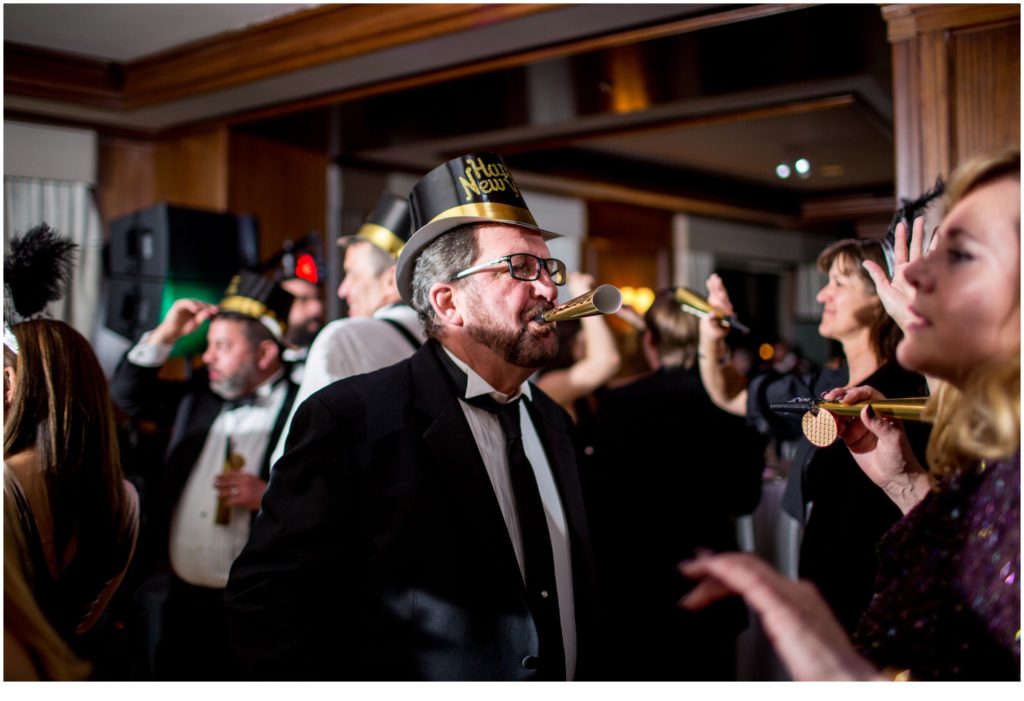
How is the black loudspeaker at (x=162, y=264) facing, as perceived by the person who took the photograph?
facing the viewer and to the right of the viewer

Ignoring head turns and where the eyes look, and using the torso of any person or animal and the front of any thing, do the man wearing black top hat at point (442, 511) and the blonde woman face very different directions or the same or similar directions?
very different directions

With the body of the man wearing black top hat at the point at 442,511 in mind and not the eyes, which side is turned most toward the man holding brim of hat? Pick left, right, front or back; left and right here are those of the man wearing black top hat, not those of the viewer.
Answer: back

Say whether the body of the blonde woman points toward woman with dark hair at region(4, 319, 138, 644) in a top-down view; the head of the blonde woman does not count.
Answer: yes

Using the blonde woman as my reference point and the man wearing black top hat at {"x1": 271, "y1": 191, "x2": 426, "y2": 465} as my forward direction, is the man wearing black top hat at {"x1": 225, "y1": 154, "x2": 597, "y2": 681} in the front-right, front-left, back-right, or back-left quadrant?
front-left

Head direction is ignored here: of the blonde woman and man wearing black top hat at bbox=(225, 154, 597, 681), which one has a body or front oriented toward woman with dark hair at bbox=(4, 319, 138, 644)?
the blonde woman

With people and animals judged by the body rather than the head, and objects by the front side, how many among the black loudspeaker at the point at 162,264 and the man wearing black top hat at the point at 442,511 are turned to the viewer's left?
0

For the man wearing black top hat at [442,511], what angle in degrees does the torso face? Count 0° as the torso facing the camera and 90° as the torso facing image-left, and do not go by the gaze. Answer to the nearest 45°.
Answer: approximately 315°

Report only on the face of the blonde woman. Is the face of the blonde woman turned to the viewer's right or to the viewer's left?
to the viewer's left

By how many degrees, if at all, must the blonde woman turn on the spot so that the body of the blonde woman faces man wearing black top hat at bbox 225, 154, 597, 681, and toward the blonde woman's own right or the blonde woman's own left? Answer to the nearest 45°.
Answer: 0° — they already face them

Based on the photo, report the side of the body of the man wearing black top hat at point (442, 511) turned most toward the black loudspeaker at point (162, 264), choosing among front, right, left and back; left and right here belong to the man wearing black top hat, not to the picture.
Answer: back

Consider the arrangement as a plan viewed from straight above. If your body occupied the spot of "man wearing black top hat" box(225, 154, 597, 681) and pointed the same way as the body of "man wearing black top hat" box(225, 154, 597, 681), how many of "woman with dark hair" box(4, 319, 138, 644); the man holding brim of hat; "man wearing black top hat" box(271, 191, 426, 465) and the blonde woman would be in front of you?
1

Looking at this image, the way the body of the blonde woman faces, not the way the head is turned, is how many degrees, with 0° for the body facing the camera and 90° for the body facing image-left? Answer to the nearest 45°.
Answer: approximately 90°
